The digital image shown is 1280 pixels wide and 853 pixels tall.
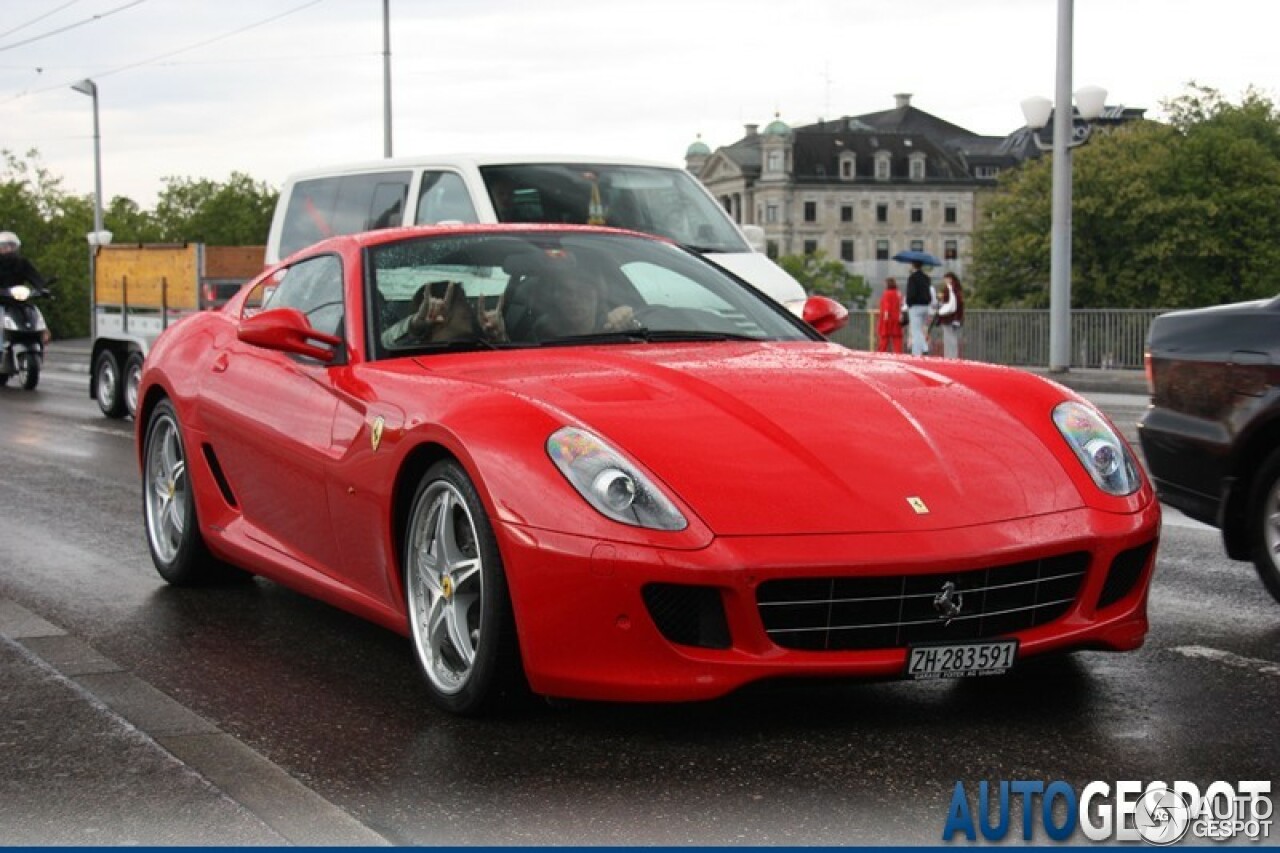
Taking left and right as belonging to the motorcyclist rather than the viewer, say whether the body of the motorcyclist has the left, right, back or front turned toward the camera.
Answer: front

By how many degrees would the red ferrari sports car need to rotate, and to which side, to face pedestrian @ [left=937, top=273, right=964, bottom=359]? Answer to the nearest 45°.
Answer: approximately 135° to its left

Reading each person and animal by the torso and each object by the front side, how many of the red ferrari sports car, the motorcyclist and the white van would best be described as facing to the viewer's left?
0

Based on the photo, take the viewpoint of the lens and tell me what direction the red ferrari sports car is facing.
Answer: facing the viewer and to the right of the viewer

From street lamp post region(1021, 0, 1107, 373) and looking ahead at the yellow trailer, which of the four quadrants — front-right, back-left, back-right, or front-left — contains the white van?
front-left

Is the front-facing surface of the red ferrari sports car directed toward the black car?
no

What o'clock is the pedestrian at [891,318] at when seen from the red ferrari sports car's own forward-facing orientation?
The pedestrian is roughly at 8 o'clock from the red ferrari sports car.

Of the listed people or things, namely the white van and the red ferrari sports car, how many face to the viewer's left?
0

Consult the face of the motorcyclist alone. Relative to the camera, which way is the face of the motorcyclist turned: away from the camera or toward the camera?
toward the camera

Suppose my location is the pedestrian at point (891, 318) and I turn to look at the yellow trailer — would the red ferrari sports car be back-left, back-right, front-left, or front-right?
front-left

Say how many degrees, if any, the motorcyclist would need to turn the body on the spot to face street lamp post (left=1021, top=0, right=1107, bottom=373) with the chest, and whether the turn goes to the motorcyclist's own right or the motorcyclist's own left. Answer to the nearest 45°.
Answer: approximately 90° to the motorcyclist's own left

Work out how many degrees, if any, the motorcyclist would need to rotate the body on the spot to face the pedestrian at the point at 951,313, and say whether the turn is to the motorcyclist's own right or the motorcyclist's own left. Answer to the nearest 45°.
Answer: approximately 90° to the motorcyclist's own left

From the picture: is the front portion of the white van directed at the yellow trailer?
no

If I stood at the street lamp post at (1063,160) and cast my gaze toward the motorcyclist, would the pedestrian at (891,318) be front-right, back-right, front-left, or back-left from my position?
front-right

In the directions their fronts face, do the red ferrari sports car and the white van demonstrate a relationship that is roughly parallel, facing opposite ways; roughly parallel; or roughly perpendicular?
roughly parallel

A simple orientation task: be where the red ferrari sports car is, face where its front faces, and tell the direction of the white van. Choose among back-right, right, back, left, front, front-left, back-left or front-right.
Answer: back-left
